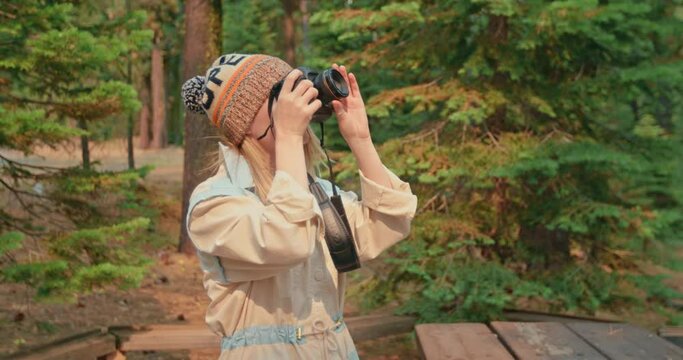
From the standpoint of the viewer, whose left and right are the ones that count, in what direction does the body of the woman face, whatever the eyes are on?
facing the viewer and to the right of the viewer

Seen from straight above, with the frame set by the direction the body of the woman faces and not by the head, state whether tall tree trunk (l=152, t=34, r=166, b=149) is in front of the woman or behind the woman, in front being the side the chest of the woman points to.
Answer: behind

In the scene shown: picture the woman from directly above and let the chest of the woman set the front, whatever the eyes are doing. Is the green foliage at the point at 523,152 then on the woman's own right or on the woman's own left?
on the woman's own left

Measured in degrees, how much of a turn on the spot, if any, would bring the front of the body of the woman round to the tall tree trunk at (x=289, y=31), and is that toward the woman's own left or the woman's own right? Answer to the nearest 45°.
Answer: approximately 135° to the woman's own left

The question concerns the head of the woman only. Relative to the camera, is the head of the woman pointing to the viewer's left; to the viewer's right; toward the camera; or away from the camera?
to the viewer's right

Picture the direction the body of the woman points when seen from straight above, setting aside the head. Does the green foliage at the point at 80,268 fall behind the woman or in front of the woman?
behind

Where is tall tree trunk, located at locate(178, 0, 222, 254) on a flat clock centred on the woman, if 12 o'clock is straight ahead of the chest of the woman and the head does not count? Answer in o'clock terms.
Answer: The tall tree trunk is roughly at 7 o'clock from the woman.

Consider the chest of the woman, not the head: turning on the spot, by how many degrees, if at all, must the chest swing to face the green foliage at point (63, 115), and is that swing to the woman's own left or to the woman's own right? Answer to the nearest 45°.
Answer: approximately 180°
